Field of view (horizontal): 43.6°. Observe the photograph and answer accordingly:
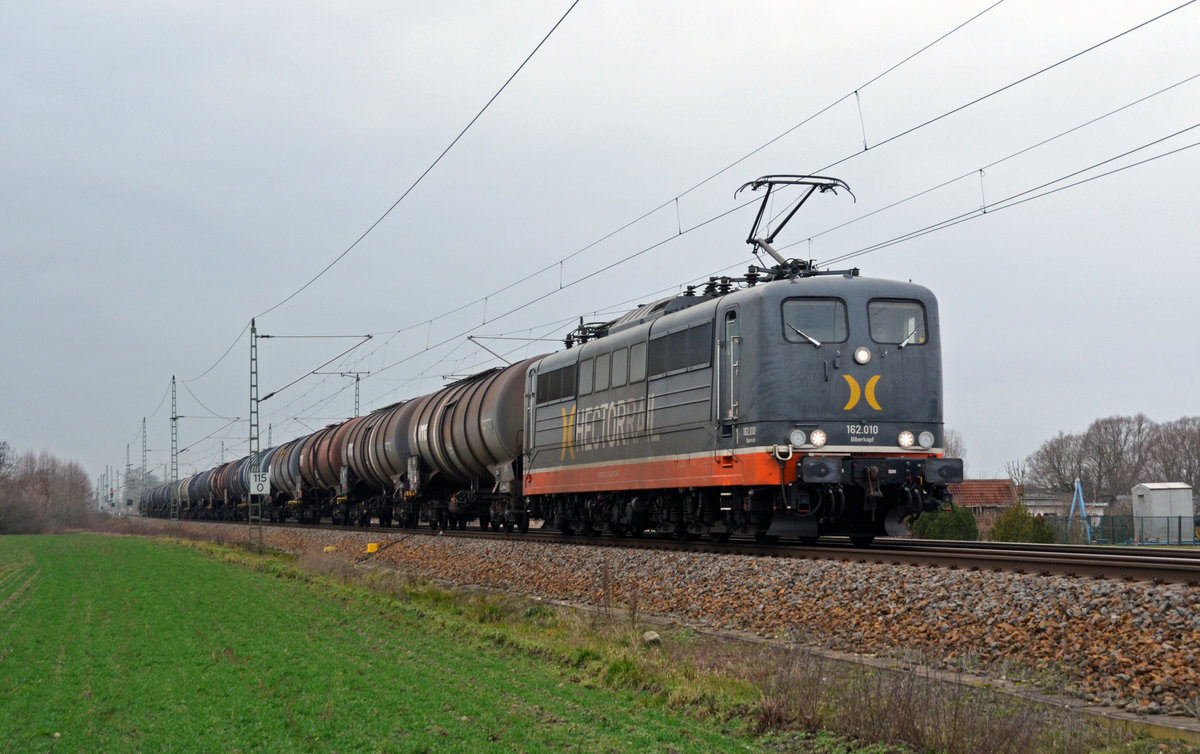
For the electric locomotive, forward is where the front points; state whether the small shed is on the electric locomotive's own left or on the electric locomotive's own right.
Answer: on the electric locomotive's own left

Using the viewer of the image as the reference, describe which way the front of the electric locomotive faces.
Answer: facing the viewer and to the right of the viewer

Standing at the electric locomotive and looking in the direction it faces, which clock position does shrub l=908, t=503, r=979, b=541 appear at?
The shrub is roughly at 8 o'clock from the electric locomotive.

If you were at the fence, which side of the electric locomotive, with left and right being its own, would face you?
left
